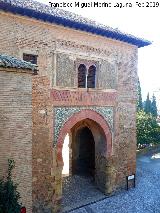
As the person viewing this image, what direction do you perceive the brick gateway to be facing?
facing the viewer and to the right of the viewer

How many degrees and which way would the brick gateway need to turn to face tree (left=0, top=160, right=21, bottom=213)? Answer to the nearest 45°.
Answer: approximately 45° to its right
